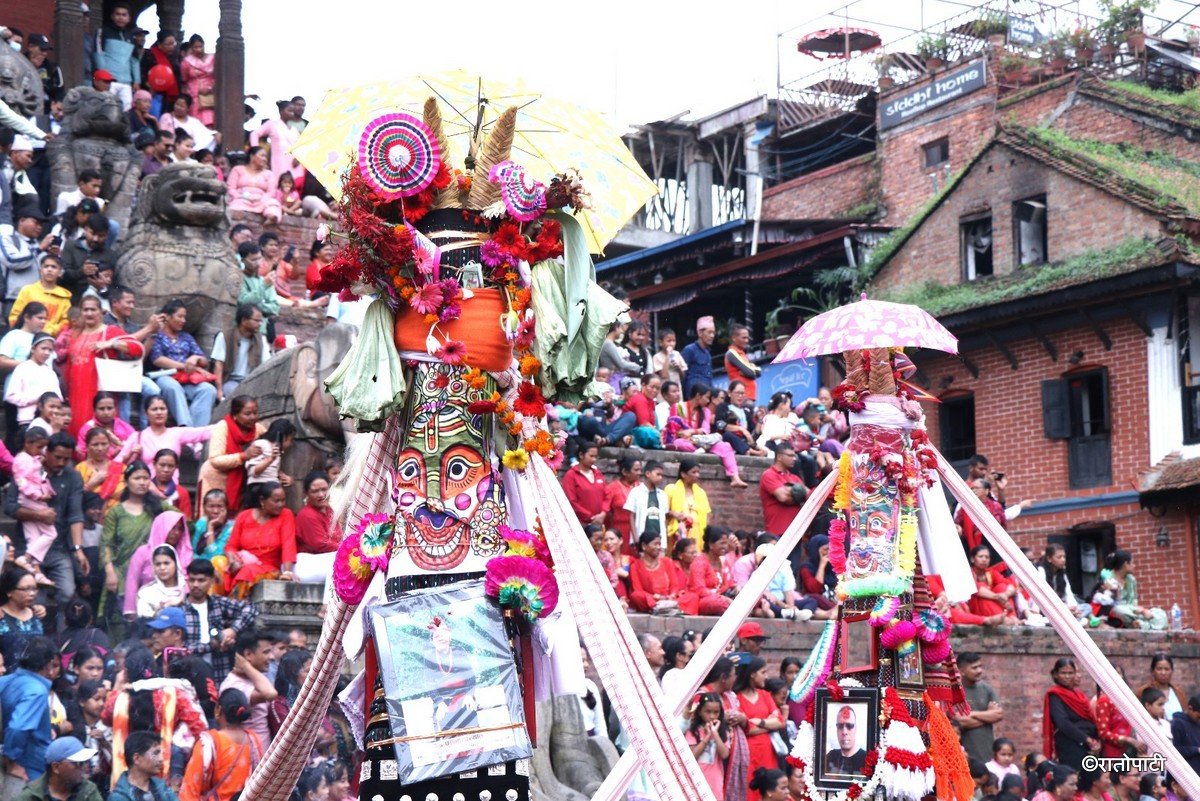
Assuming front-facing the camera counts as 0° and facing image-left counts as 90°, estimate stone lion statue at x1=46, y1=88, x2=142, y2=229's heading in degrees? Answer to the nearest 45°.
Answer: approximately 315°

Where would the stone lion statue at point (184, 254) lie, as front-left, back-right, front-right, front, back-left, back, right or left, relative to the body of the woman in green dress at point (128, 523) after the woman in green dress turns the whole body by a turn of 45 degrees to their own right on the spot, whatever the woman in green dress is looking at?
back

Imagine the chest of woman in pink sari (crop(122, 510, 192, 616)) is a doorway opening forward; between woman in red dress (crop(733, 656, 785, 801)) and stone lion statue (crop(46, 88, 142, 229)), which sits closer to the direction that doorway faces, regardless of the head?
the woman in red dress

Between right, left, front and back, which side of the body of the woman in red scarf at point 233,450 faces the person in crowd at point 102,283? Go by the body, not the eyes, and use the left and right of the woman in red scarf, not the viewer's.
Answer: back

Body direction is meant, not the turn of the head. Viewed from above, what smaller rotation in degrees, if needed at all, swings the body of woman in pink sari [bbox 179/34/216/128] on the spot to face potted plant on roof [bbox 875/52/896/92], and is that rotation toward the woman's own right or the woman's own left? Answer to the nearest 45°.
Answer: approximately 90° to the woman's own left

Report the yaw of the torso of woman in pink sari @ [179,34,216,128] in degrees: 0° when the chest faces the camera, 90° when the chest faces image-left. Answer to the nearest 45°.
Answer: approximately 315°

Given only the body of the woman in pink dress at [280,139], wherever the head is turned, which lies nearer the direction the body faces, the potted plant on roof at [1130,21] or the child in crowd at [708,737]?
the child in crowd

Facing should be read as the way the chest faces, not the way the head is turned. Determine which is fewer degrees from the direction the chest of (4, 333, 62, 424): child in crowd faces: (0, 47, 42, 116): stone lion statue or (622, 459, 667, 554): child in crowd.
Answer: the child in crowd

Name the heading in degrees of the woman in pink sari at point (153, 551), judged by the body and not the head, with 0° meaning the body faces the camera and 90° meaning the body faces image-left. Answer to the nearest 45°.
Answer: approximately 315°

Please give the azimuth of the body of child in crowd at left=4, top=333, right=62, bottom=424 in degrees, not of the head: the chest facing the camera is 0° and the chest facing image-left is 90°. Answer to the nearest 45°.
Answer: approximately 315°
